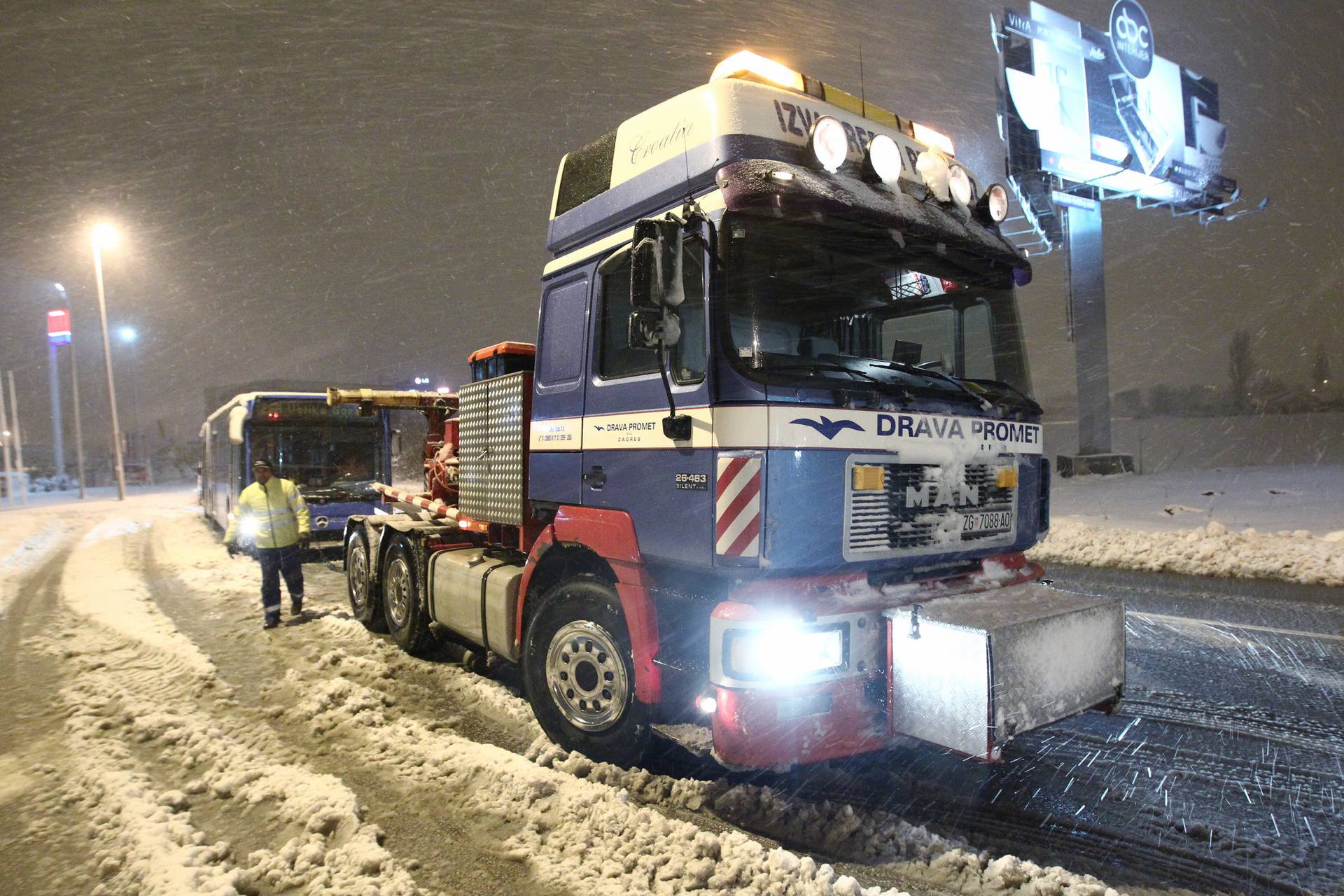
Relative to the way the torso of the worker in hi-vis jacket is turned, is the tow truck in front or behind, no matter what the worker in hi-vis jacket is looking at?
in front

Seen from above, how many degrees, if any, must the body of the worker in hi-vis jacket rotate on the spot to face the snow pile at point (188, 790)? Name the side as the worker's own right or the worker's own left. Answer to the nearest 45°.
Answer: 0° — they already face it

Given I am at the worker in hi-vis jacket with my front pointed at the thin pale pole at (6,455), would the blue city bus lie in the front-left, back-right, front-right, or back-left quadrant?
front-right

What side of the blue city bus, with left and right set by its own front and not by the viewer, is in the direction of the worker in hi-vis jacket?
front

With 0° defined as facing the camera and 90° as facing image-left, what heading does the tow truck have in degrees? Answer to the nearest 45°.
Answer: approximately 315°

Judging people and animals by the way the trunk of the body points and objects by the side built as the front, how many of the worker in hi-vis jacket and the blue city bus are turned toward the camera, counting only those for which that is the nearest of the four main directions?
2

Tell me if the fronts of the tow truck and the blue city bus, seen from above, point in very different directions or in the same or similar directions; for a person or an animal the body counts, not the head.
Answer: same or similar directions

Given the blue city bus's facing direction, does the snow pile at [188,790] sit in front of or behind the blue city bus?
in front

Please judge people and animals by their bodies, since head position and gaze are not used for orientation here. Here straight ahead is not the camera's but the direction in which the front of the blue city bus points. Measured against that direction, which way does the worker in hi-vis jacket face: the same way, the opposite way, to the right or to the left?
the same way

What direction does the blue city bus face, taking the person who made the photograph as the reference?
facing the viewer

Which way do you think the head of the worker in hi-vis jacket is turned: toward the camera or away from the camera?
toward the camera

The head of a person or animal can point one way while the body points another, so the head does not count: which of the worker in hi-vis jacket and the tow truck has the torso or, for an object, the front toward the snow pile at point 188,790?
the worker in hi-vis jacket

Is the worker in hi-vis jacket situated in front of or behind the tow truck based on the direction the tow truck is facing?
behind
